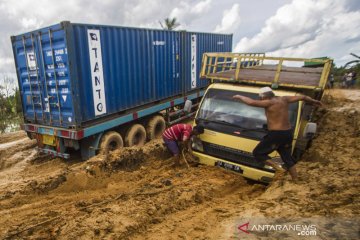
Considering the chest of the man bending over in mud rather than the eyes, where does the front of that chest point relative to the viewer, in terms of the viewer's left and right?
facing to the right of the viewer

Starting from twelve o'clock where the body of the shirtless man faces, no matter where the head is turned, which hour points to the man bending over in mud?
The man bending over in mud is roughly at 11 o'clock from the shirtless man.
